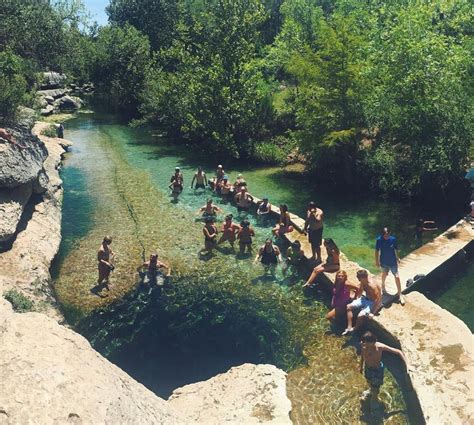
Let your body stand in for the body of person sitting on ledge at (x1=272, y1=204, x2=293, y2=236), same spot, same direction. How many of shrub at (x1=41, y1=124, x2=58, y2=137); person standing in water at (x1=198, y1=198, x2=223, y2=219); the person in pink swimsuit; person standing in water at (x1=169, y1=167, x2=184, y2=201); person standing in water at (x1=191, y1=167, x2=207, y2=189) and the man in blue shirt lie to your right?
4

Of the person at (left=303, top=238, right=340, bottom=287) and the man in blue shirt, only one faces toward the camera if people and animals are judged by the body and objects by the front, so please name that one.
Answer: the man in blue shirt

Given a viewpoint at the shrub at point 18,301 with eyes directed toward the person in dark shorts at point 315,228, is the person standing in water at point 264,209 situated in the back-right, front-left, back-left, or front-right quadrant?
front-left

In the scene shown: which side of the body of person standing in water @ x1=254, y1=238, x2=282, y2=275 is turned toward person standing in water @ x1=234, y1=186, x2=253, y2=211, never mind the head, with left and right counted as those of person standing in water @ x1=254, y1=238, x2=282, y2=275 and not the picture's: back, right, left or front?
back

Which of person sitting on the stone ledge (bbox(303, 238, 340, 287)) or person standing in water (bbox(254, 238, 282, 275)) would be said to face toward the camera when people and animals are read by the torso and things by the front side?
person standing in water (bbox(254, 238, 282, 275))

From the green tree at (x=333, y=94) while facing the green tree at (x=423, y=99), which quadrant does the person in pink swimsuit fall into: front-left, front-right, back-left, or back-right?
front-right

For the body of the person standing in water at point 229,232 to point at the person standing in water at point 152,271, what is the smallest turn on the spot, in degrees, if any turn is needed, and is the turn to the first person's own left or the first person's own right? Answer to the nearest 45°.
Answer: approximately 45° to the first person's own right

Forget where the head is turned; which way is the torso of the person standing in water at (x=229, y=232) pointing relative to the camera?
toward the camera

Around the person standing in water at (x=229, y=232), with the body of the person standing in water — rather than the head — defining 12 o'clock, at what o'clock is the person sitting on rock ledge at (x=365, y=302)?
The person sitting on rock ledge is roughly at 11 o'clock from the person standing in water.

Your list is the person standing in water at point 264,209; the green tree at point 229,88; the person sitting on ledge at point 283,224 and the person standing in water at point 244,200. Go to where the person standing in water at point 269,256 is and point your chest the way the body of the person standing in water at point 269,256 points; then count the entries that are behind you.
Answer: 4

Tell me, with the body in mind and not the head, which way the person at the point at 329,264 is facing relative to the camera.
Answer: to the viewer's left

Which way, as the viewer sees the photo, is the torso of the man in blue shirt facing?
toward the camera

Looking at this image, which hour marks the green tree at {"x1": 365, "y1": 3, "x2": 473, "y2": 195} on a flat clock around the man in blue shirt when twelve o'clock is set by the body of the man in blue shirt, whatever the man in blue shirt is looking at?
The green tree is roughly at 6 o'clock from the man in blue shirt.

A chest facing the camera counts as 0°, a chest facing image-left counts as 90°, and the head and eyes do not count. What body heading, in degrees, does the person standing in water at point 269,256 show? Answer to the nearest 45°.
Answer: approximately 0°

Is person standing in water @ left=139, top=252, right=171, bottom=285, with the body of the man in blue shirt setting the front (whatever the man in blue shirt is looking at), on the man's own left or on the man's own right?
on the man's own right

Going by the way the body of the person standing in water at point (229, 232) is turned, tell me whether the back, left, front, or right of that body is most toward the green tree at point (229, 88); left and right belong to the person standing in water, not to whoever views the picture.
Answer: back

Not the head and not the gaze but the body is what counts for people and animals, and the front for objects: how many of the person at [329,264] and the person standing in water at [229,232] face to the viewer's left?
1

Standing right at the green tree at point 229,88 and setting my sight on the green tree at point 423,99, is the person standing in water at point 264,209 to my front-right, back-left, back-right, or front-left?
front-right

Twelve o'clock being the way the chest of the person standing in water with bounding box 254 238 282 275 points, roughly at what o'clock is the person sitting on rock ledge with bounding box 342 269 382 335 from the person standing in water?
The person sitting on rock ledge is roughly at 11 o'clock from the person standing in water.
